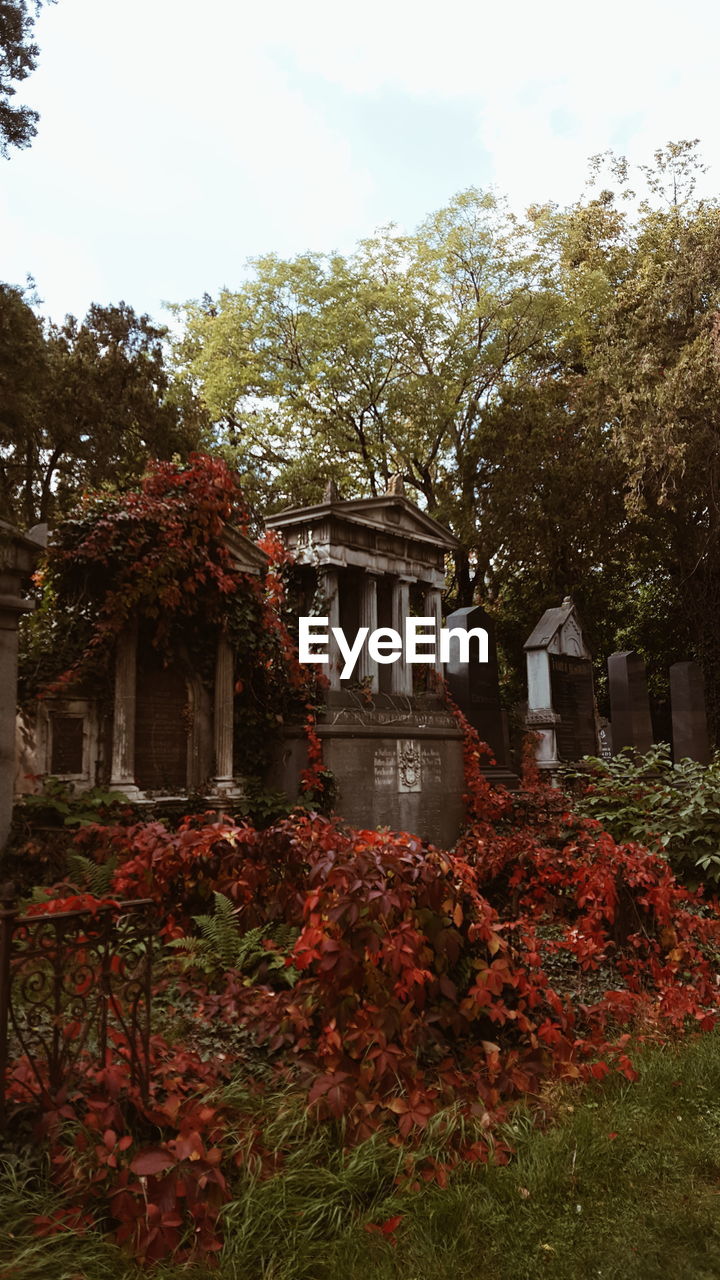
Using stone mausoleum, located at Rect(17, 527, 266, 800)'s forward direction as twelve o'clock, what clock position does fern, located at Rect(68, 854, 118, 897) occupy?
The fern is roughly at 12 o'clock from the stone mausoleum.

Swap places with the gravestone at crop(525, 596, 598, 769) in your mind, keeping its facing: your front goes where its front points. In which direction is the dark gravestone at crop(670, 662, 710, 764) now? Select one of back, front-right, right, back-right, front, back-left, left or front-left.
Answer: front-left

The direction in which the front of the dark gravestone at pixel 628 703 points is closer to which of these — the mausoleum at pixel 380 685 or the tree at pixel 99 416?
the mausoleum

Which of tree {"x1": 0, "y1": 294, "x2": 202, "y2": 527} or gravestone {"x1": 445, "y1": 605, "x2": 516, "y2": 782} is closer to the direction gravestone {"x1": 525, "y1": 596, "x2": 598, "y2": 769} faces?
the gravestone

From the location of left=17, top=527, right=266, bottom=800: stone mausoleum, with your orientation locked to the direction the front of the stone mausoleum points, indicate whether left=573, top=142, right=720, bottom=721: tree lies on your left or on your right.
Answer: on your left

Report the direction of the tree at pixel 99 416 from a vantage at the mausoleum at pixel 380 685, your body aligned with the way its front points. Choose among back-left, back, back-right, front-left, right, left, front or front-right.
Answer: back

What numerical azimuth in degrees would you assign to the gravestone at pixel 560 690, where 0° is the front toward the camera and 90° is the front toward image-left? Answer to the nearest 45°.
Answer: approximately 315°

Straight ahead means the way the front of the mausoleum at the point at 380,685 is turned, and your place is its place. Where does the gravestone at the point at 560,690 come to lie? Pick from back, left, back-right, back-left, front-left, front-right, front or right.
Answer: left

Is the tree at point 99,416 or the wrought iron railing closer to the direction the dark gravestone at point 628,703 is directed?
the wrought iron railing

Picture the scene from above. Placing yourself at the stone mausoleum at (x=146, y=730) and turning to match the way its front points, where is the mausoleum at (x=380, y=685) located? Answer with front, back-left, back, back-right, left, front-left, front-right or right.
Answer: back-left

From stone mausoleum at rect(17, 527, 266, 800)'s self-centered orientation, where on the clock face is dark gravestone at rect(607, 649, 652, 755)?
The dark gravestone is roughly at 8 o'clock from the stone mausoleum.
